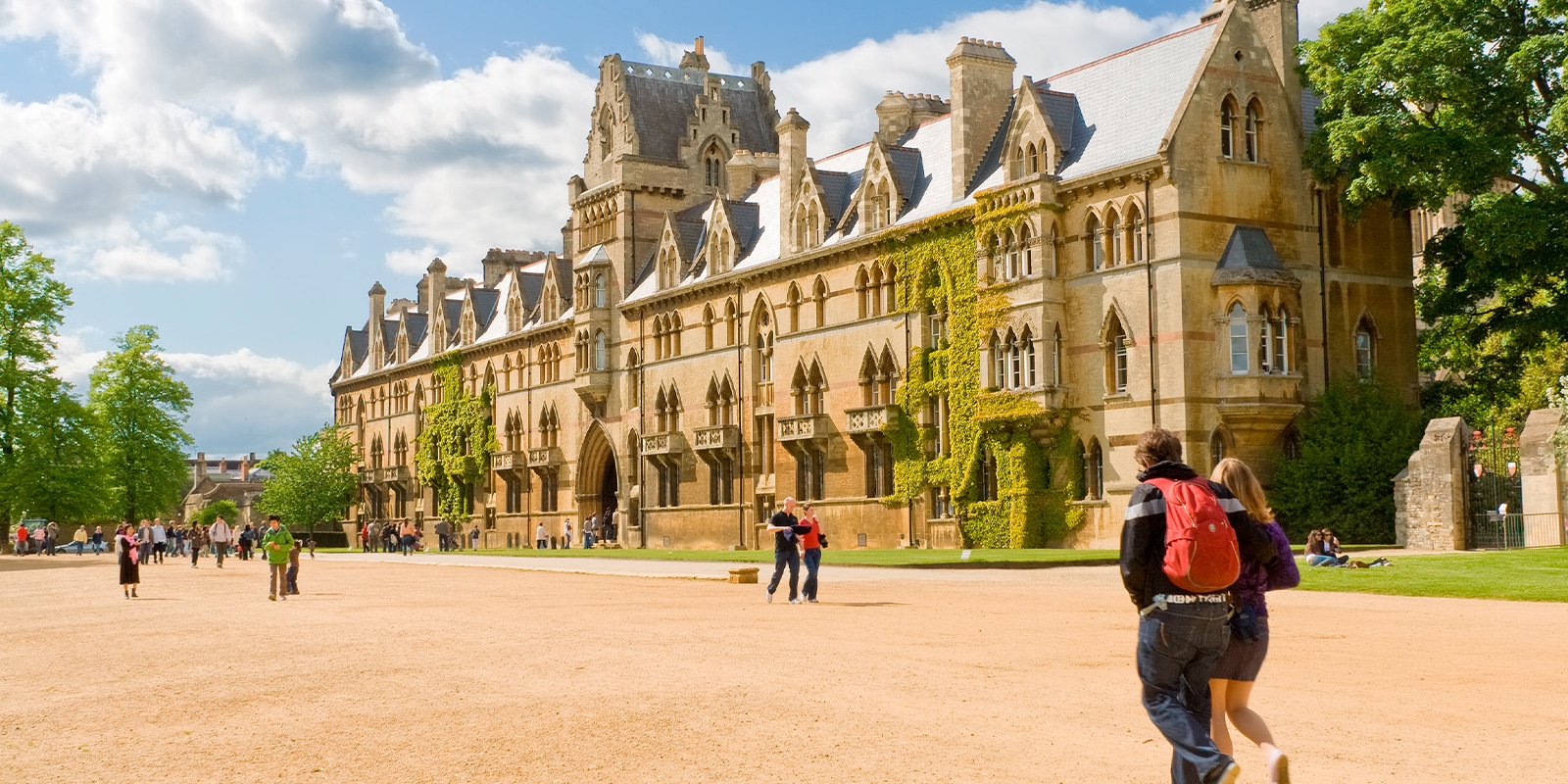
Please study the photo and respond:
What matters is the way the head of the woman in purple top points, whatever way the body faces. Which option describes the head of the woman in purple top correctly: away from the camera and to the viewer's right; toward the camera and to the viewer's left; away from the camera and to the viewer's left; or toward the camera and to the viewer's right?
away from the camera and to the viewer's left

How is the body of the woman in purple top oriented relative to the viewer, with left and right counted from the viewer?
facing away from the viewer and to the left of the viewer

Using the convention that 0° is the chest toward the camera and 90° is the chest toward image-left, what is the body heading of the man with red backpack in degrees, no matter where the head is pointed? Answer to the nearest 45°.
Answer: approximately 135°

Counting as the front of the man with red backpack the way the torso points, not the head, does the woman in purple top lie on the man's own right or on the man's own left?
on the man's own right

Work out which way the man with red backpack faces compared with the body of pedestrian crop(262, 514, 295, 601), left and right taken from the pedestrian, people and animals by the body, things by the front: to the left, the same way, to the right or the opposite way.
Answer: the opposite way

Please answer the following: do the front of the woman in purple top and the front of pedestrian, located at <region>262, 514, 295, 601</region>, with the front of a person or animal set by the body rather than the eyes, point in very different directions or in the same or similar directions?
very different directions
